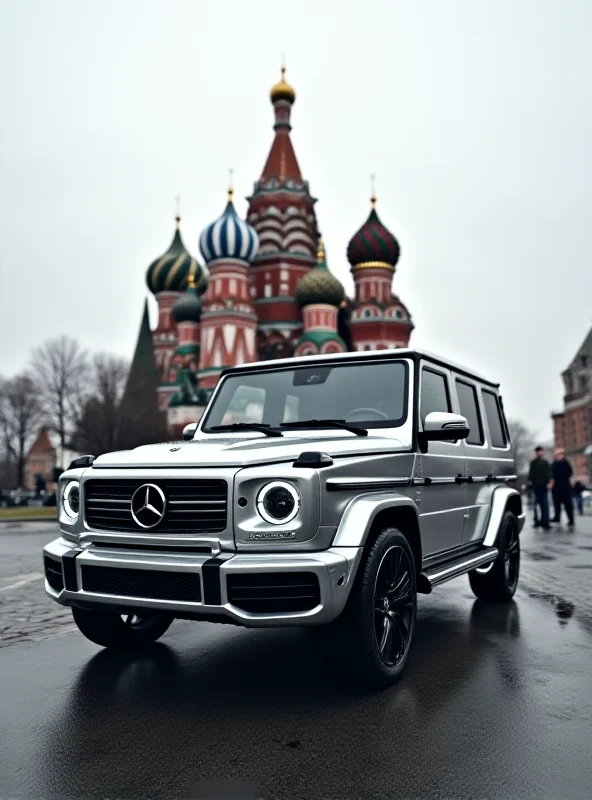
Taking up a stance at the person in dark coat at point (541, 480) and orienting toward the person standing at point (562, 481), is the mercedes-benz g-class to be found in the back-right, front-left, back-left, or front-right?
back-right

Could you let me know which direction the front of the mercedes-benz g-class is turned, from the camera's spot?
facing the viewer and to the left of the viewer

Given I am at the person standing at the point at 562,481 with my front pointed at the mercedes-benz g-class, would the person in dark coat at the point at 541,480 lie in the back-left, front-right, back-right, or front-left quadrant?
front-right

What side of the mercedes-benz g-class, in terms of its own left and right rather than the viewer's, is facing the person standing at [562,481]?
back

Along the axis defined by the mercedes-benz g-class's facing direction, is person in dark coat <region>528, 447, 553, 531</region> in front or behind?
behind

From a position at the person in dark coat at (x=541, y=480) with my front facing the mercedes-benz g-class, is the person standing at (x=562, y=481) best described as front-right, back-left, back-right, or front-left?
back-left
